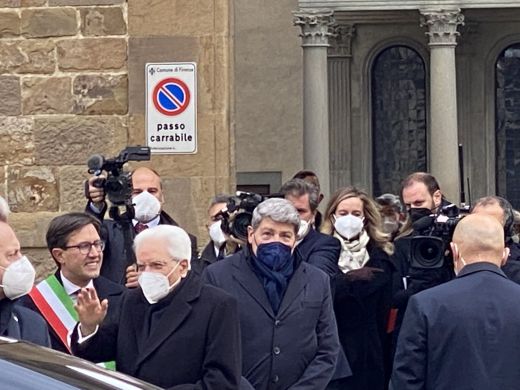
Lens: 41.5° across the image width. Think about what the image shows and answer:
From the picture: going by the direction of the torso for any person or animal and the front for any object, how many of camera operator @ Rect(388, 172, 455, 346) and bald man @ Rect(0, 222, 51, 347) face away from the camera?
0

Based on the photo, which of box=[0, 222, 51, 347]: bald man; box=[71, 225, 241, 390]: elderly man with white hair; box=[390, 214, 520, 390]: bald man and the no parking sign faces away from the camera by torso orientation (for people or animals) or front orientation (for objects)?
box=[390, 214, 520, 390]: bald man

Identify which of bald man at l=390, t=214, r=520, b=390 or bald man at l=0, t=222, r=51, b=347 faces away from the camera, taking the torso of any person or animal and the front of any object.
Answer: bald man at l=390, t=214, r=520, b=390

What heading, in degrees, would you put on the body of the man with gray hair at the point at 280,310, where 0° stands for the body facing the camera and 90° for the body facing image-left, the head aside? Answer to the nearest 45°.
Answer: approximately 0°

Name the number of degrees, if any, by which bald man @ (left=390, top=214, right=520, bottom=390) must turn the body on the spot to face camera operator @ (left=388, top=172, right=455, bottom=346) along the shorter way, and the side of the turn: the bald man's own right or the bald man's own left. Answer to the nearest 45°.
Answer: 0° — they already face them

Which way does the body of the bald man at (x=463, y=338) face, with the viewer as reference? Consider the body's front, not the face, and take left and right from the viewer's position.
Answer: facing away from the viewer

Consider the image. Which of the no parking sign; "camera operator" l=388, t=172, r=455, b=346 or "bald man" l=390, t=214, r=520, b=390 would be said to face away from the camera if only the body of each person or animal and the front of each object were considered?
the bald man

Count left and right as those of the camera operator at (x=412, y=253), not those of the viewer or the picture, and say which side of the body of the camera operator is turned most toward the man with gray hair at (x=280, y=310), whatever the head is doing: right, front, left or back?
front

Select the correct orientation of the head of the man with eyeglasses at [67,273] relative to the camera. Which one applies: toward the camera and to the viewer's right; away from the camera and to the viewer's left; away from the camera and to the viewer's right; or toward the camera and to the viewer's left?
toward the camera and to the viewer's right
